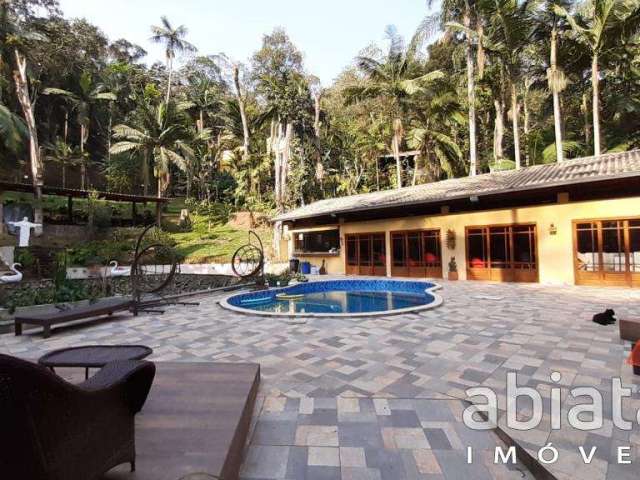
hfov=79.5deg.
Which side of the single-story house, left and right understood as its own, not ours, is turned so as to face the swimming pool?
front

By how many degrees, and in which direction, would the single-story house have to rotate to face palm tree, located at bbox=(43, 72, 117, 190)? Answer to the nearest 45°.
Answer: approximately 45° to its right

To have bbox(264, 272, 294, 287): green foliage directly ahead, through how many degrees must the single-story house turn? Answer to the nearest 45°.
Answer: approximately 45° to its right

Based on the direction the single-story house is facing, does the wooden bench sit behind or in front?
in front

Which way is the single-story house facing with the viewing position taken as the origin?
facing the viewer and to the left of the viewer

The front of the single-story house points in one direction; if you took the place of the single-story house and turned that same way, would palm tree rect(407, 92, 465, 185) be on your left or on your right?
on your right

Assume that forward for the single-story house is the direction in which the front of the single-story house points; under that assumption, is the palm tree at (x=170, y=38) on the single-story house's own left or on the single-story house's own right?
on the single-story house's own right

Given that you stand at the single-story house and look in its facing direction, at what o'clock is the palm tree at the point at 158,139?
The palm tree is roughly at 2 o'clock from the single-story house.

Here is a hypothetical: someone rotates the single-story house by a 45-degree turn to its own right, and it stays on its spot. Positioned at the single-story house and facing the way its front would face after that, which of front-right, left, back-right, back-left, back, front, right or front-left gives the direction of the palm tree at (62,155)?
front

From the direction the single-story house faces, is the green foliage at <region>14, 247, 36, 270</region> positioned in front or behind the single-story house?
in front

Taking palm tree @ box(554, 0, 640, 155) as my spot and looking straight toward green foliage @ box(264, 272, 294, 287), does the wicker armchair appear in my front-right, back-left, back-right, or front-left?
front-left

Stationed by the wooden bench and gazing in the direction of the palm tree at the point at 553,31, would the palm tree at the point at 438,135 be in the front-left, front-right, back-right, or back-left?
front-left
